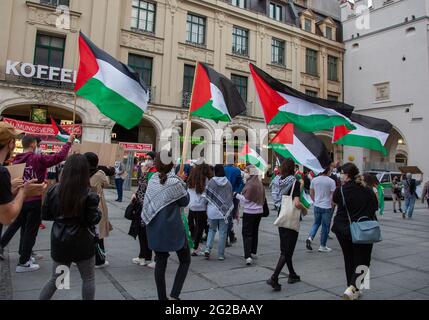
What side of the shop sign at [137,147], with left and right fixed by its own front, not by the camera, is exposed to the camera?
front

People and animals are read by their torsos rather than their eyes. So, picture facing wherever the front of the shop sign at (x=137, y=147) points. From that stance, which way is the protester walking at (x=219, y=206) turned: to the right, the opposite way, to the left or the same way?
the opposite way

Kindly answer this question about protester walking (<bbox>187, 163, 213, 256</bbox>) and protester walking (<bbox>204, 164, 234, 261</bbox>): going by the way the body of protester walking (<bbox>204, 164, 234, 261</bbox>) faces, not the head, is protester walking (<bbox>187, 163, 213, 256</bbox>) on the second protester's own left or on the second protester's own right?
on the second protester's own left

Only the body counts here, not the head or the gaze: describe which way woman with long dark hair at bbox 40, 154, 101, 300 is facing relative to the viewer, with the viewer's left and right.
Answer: facing away from the viewer

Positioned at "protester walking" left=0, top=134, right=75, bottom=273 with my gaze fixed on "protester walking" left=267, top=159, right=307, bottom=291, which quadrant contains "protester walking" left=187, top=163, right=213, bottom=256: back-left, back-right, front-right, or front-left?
front-left

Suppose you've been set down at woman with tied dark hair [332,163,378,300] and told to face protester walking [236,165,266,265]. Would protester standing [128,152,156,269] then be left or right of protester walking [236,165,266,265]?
left

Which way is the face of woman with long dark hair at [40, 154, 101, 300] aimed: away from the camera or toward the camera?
away from the camera

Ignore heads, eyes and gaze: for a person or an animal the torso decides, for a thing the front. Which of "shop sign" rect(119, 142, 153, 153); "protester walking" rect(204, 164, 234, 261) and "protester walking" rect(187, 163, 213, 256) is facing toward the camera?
the shop sign

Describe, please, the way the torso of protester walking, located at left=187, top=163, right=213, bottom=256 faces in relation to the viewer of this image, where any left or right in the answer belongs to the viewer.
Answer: facing away from the viewer

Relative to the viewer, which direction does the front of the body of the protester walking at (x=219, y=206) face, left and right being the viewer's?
facing away from the viewer

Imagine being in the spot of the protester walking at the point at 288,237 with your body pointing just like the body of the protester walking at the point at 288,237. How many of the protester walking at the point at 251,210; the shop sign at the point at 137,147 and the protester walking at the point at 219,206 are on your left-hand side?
3

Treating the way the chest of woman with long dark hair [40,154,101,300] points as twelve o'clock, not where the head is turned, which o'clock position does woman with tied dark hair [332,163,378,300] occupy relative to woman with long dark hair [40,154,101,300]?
woman with tied dark hair [332,163,378,300] is roughly at 3 o'clock from woman with long dark hair [40,154,101,300].

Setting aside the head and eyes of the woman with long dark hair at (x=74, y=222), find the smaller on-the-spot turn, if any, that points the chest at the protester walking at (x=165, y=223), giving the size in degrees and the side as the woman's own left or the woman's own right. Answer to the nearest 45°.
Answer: approximately 90° to the woman's own right

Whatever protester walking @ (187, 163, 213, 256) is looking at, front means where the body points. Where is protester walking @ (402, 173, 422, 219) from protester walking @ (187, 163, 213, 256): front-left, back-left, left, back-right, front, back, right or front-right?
front-right

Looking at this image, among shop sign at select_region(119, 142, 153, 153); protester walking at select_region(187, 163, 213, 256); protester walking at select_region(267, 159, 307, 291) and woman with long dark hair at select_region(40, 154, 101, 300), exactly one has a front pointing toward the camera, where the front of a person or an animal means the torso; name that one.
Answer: the shop sign

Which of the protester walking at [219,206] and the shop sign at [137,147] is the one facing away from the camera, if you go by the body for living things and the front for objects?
the protester walking

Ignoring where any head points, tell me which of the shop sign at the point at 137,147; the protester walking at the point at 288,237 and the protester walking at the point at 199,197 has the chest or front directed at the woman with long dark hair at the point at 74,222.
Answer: the shop sign

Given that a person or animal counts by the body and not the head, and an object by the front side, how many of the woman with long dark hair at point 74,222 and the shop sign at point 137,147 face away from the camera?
1

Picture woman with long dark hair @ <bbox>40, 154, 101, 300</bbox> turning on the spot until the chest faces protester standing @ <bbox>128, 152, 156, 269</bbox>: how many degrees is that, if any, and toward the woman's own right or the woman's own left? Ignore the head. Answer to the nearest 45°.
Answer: approximately 45° to the woman's own right
